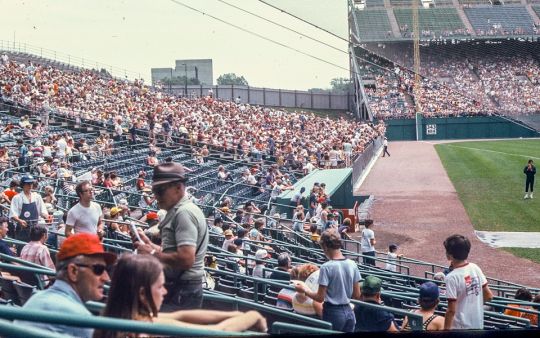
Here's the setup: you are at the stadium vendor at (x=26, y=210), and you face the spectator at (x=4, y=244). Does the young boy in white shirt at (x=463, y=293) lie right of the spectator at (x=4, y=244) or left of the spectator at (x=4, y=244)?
left

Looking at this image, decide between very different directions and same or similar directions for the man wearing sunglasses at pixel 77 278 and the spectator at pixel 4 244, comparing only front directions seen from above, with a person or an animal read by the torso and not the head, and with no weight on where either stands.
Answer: same or similar directions

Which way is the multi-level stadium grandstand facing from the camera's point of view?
toward the camera

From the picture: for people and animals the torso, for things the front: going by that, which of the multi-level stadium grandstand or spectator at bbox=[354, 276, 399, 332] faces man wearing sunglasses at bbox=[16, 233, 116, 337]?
the multi-level stadium grandstand

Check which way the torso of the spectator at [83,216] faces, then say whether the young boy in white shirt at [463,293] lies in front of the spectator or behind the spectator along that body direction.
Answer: in front

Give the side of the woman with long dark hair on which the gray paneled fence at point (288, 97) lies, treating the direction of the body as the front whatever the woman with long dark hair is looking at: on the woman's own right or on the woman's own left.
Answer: on the woman's own left

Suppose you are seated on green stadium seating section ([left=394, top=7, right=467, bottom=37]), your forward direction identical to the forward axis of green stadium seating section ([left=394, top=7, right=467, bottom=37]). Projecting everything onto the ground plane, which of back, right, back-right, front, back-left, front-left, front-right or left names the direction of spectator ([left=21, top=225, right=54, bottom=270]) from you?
front

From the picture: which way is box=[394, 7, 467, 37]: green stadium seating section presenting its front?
toward the camera

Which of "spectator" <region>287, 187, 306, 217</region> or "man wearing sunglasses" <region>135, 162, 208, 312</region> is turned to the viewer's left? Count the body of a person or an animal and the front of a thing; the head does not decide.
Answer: the man wearing sunglasses

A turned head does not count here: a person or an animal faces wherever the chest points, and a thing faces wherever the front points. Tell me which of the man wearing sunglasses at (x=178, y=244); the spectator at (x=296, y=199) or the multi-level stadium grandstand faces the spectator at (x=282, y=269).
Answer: the multi-level stadium grandstand

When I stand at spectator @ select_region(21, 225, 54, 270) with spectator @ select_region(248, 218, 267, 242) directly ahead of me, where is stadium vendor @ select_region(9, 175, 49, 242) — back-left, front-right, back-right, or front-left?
front-left

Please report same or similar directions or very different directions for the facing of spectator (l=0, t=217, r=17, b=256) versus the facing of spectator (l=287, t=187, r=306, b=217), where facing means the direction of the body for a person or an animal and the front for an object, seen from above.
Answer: same or similar directions

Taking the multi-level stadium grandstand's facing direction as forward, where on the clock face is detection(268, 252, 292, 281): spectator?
The spectator is roughly at 12 o'clock from the multi-level stadium grandstand.

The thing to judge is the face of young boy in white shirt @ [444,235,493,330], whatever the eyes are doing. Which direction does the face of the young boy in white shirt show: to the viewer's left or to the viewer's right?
to the viewer's left

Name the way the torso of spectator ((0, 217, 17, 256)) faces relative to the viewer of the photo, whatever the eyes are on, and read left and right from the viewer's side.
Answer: facing to the right of the viewer

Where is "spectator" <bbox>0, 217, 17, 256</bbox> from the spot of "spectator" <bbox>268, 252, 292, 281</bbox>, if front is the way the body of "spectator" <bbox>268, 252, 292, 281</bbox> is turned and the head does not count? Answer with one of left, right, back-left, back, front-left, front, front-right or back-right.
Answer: back-left
